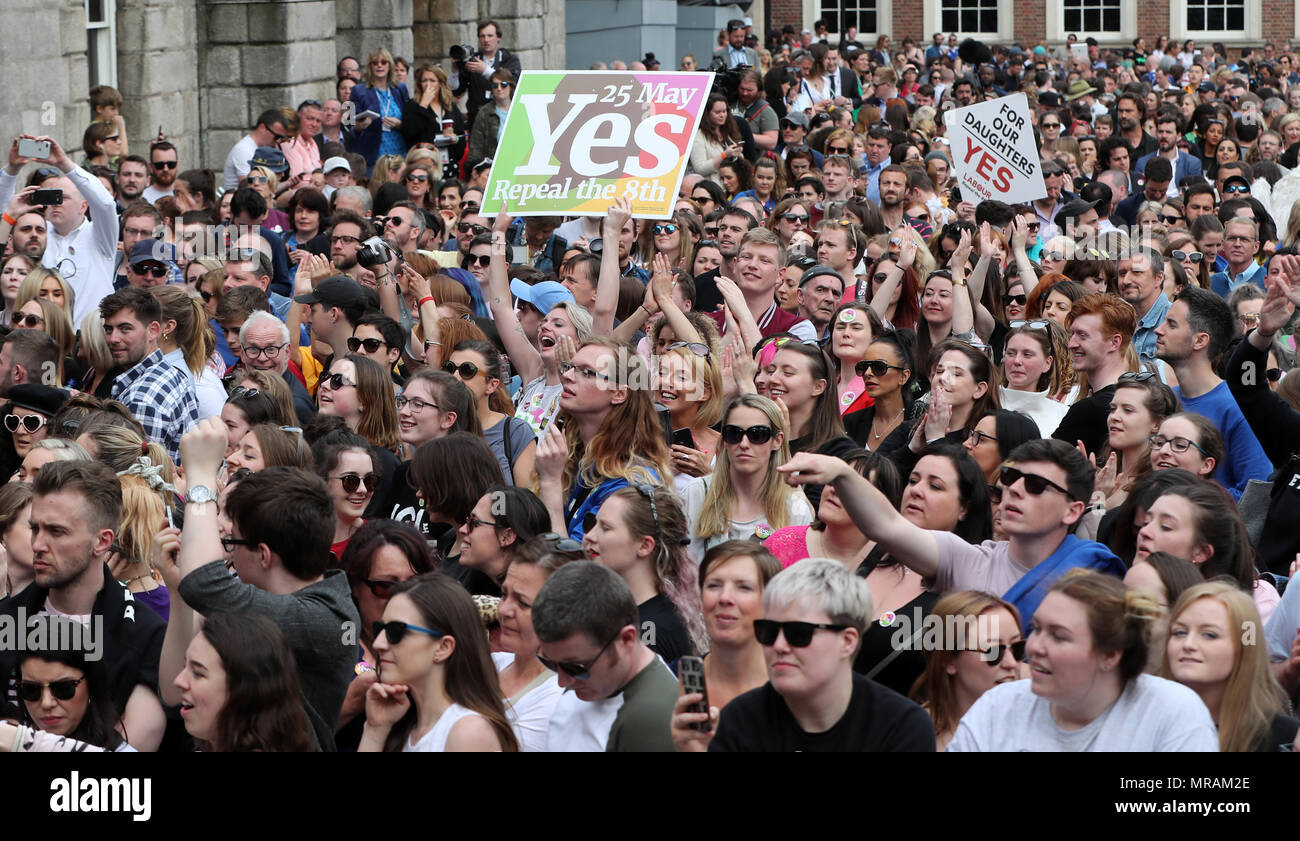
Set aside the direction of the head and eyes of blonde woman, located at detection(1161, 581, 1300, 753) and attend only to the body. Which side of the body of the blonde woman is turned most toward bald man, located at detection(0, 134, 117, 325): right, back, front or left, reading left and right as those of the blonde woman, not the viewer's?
right

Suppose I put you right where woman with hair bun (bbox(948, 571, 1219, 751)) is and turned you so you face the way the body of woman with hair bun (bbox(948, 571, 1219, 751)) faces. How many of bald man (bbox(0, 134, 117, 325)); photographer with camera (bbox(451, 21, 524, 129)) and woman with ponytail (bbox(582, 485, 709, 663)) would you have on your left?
0

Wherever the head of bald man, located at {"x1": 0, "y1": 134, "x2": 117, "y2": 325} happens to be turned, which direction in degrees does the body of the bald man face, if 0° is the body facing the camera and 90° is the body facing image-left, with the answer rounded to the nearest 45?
approximately 45°

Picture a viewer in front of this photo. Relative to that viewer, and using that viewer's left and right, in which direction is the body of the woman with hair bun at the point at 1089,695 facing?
facing the viewer and to the left of the viewer

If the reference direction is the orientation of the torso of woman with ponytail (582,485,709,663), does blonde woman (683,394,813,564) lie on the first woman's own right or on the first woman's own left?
on the first woman's own right

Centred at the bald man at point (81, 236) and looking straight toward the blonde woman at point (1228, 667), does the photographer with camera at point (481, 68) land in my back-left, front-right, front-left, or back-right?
back-left

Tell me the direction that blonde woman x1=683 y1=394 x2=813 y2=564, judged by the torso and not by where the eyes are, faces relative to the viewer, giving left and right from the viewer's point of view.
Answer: facing the viewer

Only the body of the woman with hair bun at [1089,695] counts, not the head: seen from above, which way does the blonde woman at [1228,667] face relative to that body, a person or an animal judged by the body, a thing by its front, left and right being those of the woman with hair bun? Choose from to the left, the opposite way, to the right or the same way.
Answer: the same way

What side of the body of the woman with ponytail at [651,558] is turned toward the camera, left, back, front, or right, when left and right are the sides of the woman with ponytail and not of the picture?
left

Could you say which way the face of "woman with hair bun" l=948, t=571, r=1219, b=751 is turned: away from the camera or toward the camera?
toward the camera

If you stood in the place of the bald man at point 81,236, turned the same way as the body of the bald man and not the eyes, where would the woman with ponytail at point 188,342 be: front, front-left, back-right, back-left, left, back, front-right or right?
front-left
